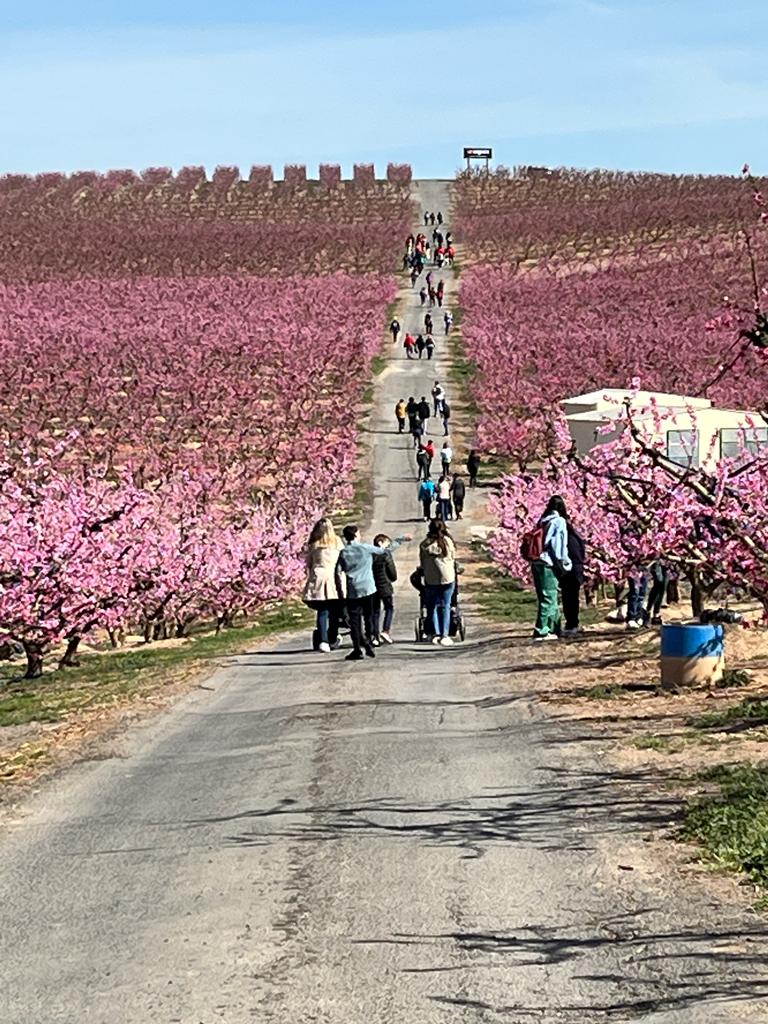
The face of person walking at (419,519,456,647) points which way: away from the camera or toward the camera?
away from the camera

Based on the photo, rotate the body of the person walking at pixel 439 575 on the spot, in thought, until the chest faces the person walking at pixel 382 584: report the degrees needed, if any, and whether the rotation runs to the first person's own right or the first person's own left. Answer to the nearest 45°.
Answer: approximately 45° to the first person's own left

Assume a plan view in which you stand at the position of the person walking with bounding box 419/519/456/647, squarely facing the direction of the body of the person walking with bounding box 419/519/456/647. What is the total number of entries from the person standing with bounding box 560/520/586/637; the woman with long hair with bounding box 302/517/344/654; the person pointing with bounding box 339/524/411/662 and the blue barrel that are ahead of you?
0

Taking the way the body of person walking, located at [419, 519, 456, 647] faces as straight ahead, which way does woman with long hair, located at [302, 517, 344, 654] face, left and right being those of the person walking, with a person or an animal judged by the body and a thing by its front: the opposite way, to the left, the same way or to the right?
the same way

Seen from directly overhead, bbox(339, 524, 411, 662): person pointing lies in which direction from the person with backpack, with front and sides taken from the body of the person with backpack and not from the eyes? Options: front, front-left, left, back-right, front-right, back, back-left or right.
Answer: back-left

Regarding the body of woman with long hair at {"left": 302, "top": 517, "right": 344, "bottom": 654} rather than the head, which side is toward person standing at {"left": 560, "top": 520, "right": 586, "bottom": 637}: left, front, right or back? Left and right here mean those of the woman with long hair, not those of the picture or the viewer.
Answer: right

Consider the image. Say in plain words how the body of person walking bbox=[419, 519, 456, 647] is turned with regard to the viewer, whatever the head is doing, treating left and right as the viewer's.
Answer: facing away from the viewer

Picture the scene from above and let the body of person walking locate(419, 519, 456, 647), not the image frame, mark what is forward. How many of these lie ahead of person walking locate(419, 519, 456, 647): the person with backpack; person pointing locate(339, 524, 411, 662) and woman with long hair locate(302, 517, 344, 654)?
0

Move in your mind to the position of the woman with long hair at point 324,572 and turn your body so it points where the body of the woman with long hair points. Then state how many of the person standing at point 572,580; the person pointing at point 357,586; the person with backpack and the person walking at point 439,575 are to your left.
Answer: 0

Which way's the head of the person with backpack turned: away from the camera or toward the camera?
away from the camera

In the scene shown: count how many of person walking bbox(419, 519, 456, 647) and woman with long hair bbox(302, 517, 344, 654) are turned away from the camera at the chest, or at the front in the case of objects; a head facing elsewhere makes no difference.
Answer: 2

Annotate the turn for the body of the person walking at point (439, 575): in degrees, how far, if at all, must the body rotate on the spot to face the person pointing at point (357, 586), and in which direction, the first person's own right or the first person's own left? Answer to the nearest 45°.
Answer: approximately 135° to the first person's own left

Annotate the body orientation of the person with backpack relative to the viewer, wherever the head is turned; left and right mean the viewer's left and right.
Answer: facing away from the viewer and to the right of the viewer

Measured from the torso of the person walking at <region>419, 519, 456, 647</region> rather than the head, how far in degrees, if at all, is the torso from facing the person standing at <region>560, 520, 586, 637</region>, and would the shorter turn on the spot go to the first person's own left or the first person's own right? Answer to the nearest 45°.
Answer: approximately 135° to the first person's own right

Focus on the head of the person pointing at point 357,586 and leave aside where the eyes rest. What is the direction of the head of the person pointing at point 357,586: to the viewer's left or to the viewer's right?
to the viewer's right

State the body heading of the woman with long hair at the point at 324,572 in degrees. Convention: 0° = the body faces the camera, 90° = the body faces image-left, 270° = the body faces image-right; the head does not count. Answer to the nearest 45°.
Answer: approximately 180°
